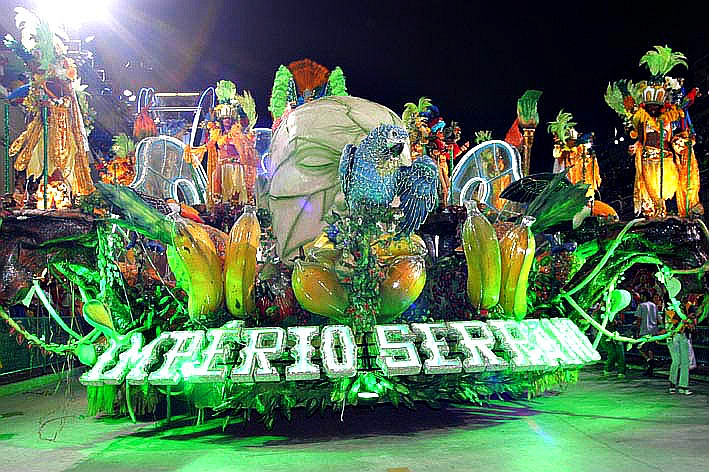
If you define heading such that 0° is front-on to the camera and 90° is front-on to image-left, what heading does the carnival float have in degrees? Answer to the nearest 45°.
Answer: approximately 0°

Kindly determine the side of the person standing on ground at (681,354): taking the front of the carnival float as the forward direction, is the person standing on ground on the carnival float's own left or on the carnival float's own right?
on the carnival float's own left
